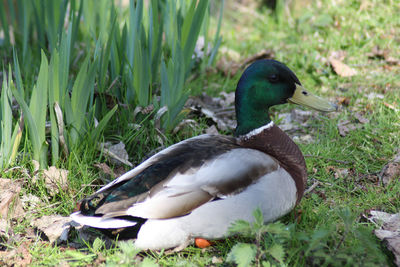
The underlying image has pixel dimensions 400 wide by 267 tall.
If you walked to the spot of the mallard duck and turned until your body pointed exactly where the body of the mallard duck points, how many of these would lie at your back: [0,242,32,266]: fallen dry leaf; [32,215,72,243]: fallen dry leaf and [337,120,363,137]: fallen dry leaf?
2

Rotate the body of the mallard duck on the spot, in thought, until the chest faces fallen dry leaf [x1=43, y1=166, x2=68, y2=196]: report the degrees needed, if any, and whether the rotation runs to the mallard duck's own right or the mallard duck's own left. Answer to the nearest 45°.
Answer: approximately 135° to the mallard duck's own left

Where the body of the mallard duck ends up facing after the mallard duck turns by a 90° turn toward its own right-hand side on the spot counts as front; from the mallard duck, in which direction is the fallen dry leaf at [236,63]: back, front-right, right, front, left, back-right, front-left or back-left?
back

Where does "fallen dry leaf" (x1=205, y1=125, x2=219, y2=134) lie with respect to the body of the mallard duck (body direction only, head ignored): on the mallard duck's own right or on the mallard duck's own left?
on the mallard duck's own left

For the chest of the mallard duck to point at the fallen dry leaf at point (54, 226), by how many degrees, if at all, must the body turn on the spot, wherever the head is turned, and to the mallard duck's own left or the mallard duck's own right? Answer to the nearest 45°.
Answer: approximately 180°

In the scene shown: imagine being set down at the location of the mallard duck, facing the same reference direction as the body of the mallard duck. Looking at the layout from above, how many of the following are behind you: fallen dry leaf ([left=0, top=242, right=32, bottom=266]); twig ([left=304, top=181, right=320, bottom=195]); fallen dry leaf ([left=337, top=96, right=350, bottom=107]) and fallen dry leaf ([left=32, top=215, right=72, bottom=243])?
2

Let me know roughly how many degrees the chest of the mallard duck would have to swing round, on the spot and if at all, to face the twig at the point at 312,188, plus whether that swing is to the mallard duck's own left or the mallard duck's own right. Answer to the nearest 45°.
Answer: approximately 45° to the mallard duck's own left

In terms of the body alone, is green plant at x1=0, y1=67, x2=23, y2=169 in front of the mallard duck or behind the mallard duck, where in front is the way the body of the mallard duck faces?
behind

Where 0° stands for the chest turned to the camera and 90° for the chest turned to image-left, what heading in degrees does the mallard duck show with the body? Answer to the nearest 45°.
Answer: approximately 270°

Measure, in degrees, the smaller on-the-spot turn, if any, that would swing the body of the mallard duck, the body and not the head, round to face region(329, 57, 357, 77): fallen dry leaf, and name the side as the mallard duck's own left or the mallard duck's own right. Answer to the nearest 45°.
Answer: approximately 45° to the mallard duck's own left
